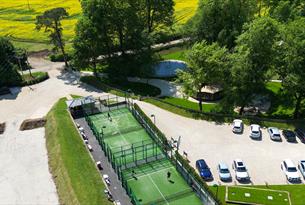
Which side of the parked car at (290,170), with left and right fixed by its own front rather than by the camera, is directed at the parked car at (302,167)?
left

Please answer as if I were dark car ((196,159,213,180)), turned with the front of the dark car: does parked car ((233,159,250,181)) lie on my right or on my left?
on my left

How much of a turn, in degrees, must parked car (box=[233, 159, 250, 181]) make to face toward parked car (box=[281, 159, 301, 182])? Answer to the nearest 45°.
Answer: approximately 45° to its left

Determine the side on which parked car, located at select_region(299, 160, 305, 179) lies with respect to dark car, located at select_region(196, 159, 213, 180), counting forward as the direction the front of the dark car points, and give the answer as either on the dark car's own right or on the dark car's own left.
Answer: on the dark car's own left

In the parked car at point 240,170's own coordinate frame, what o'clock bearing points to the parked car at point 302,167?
the parked car at point 302,167 is roughly at 10 o'clock from the parked car at point 240,170.

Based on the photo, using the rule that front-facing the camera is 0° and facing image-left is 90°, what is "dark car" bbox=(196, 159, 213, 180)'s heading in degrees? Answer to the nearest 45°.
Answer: approximately 315°

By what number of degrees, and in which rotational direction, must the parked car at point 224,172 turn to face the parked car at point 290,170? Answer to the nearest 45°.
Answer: approximately 45° to its left

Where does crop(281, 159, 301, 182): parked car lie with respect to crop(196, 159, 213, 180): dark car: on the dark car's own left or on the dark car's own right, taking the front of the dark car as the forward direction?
on the dark car's own left

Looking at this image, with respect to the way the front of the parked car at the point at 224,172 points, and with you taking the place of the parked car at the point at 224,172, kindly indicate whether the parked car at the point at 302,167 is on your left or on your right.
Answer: on your left
